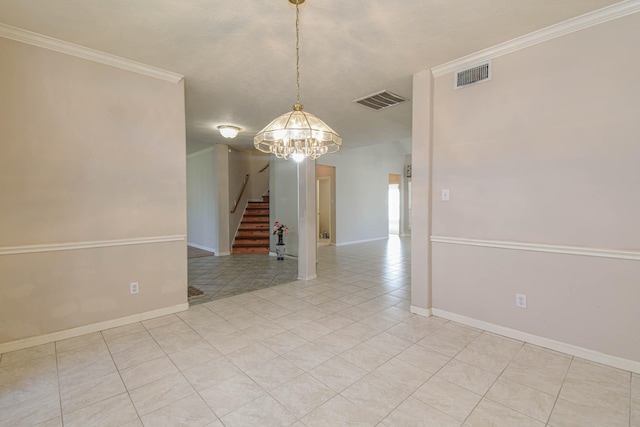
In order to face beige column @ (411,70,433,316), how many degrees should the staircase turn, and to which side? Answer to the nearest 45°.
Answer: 0° — it already faces it

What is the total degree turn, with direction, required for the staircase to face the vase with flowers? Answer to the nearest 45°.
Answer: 0° — it already faces it

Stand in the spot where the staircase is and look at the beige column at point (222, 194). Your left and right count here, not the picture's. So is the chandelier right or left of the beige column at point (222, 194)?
left

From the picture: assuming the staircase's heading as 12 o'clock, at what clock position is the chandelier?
The chandelier is roughly at 12 o'clock from the staircase.

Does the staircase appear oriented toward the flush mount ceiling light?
yes

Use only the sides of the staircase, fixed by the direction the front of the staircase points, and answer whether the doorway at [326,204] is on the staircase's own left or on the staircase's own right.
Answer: on the staircase's own left

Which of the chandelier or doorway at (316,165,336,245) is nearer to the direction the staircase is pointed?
the chandelier

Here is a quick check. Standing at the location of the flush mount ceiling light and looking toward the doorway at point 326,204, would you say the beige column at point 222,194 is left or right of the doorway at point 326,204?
left

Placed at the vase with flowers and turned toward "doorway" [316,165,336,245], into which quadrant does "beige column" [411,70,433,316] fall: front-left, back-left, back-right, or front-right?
back-right

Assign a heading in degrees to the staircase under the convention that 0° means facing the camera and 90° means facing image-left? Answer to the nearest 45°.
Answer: approximately 0°
